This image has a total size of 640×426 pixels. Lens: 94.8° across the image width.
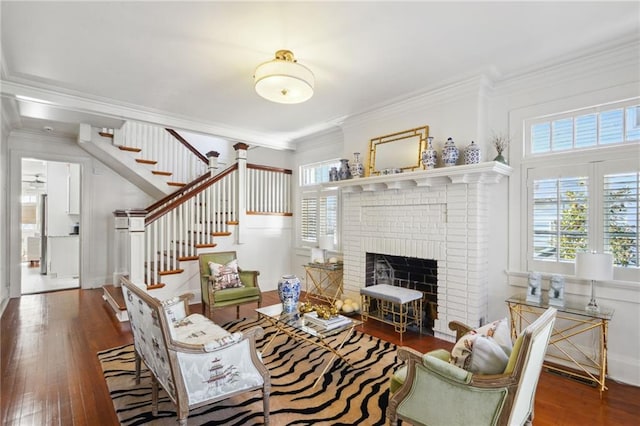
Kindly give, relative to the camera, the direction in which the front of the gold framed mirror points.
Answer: facing the viewer and to the left of the viewer

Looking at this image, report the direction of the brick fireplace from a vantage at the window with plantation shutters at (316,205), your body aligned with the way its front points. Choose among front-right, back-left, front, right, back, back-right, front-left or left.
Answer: left

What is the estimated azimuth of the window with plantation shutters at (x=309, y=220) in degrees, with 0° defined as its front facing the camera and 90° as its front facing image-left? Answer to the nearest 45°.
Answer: approximately 45°

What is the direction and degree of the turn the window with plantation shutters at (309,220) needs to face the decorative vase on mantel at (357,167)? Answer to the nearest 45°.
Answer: approximately 90° to its left

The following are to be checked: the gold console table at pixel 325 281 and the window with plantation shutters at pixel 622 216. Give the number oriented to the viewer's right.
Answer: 0

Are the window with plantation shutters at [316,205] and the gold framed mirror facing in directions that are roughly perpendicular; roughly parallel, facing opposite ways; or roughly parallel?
roughly parallel

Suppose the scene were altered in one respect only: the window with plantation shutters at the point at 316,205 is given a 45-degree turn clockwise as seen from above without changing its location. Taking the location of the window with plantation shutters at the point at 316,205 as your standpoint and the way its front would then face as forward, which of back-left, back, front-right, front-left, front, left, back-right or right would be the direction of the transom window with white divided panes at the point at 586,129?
back-left

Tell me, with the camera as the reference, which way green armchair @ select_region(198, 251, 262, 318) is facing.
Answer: facing the viewer and to the right of the viewer

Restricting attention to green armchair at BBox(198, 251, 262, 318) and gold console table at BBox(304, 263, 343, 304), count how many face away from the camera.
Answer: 0

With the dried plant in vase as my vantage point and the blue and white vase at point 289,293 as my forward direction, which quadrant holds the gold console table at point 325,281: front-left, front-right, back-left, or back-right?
front-right

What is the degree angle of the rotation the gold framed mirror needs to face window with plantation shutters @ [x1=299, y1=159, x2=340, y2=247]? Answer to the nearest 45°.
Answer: approximately 90° to its right

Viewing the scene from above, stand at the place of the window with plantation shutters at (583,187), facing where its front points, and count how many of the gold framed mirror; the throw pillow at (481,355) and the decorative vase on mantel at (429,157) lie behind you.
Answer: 0

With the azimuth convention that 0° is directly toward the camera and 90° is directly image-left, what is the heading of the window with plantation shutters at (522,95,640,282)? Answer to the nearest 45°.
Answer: approximately 45°

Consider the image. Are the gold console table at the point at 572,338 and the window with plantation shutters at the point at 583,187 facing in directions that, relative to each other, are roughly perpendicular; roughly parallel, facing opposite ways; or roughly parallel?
roughly parallel

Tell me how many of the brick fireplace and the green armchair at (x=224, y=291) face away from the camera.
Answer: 0

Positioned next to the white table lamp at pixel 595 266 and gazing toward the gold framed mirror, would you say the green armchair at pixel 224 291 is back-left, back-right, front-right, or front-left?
front-left

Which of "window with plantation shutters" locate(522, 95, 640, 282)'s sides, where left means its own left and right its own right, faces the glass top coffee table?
front

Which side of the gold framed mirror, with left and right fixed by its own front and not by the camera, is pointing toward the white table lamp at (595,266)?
left

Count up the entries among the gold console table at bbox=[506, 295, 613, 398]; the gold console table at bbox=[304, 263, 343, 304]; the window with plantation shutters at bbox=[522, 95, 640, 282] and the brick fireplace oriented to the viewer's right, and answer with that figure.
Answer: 0

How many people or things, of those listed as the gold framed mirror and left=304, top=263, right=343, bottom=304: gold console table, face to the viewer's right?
0

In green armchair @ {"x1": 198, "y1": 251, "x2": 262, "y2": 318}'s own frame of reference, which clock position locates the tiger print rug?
The tiger print rug is roughly at 1 o'clock from the green armchair.

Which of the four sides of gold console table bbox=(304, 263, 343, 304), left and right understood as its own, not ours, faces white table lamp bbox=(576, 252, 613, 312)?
left

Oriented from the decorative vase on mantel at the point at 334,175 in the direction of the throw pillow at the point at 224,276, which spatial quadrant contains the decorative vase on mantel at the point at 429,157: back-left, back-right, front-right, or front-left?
back-left
